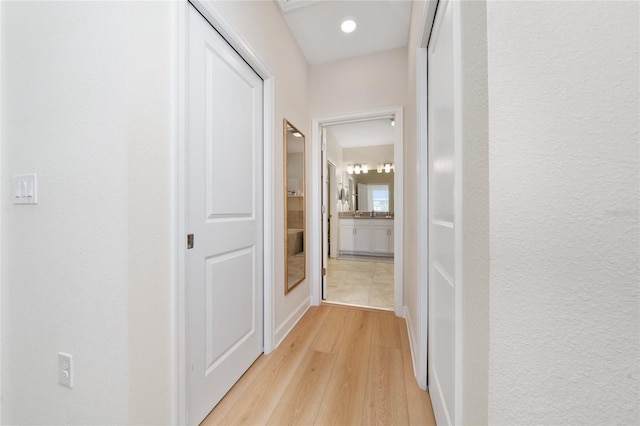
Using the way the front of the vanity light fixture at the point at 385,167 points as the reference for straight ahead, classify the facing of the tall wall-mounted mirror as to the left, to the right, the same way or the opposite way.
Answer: to the left

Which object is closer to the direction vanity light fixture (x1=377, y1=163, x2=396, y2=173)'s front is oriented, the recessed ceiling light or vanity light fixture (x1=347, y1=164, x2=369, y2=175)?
the recessed ceiling light

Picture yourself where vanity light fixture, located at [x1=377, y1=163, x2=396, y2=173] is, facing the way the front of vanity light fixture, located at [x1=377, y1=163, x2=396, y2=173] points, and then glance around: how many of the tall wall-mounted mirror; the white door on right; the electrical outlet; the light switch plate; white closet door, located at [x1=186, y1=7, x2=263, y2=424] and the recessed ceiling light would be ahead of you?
6

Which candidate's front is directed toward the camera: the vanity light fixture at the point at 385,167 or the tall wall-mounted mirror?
the vanity light fixture

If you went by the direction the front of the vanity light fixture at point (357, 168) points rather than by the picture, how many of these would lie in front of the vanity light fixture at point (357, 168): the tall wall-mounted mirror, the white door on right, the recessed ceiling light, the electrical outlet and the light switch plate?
5

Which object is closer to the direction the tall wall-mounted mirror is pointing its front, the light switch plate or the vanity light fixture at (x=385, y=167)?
the vanity light fixture

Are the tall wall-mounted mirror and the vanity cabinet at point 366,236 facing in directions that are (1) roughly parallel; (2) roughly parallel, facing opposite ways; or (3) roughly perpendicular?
roughly perpendicular

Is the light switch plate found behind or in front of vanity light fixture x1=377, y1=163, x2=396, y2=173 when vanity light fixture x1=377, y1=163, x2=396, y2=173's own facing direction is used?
in front

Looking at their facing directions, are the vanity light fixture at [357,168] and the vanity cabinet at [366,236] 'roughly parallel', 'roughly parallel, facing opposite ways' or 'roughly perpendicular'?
roughly parallel

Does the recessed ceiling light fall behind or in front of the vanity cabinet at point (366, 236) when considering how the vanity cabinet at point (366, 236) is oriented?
in front

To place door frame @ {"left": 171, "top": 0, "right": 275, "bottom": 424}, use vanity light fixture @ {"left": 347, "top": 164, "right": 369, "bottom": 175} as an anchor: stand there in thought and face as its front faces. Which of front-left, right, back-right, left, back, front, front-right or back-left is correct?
front

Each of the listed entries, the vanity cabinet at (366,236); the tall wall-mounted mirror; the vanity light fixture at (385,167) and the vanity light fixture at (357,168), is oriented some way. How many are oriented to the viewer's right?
1

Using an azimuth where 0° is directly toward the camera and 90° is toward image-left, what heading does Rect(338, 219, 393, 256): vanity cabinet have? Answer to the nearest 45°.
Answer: approximately 0°

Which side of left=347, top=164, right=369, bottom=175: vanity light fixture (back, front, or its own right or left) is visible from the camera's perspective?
front

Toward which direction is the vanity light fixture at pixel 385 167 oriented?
toward the camera

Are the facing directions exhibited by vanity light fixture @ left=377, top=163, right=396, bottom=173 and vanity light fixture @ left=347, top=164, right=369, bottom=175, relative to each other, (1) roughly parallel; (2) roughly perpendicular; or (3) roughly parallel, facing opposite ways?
roughly parallel
